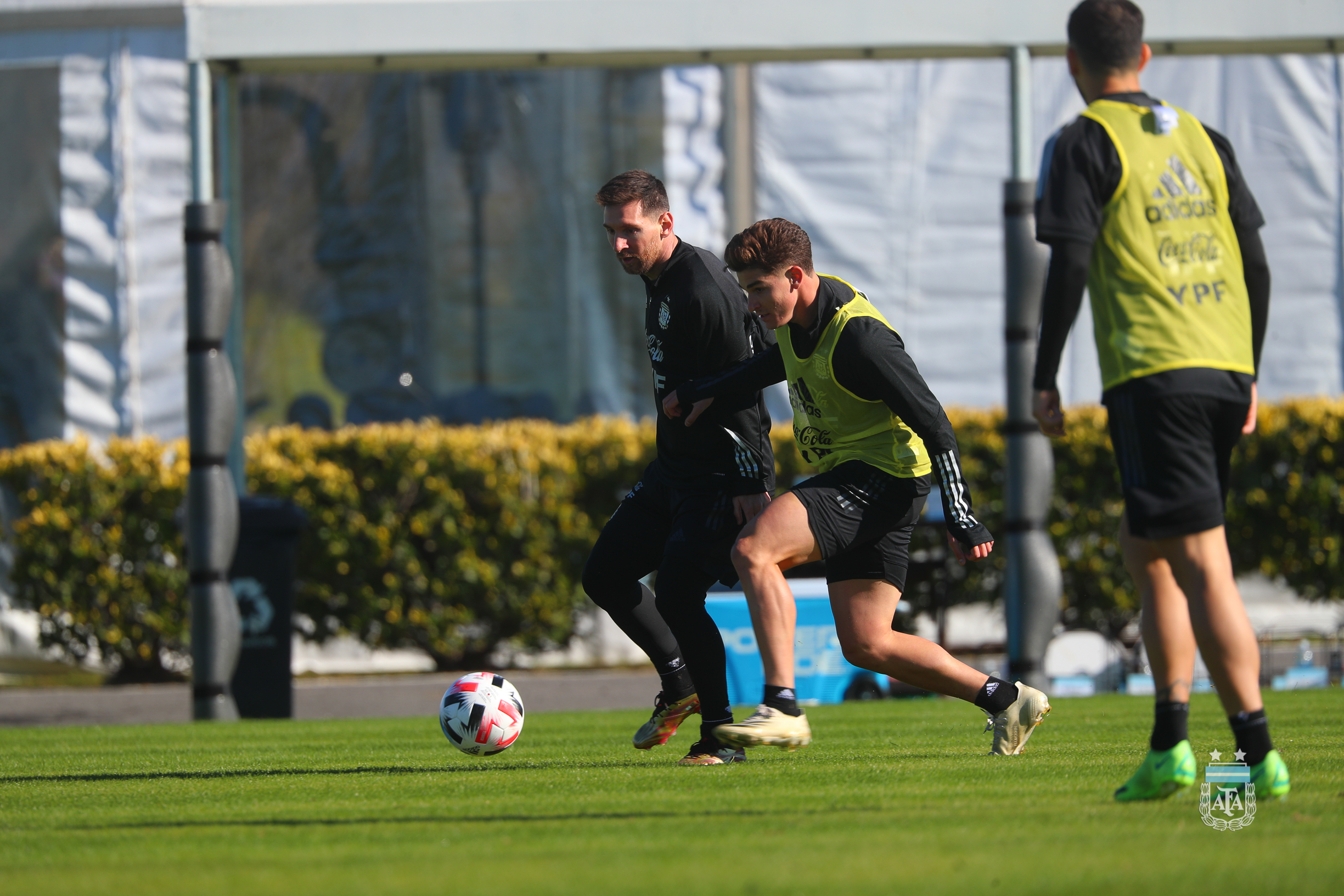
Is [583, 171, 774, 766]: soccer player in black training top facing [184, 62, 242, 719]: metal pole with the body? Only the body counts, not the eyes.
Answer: no

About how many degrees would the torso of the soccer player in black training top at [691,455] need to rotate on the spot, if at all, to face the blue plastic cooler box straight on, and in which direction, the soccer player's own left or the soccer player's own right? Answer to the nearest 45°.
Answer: approximately 135° to the soccer player's own right

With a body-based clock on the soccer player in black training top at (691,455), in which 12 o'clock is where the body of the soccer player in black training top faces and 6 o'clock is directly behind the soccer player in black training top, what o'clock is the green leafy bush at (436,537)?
The green leafy bush is roughly at 4 o'clock from the soccer player in black training top.

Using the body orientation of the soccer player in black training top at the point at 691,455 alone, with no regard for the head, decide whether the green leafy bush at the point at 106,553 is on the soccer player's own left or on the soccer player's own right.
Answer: on the soccer player's own right

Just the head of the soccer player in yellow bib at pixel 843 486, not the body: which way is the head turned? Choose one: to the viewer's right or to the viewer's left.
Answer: to the viewer's left

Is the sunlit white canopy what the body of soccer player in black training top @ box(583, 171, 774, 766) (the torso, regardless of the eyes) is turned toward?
no

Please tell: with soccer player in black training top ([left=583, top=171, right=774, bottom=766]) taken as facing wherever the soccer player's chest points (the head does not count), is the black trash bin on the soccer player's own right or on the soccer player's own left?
on the soccer player's own right

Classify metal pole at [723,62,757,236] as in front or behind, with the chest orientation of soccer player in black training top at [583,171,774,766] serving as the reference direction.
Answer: behind

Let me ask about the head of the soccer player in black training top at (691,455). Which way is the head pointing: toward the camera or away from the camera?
toward the camera

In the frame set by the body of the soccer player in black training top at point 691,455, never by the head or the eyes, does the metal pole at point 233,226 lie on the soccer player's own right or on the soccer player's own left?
on the soccer player's own right

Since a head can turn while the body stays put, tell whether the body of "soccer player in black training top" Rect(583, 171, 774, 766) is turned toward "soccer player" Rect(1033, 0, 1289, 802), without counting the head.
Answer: no
